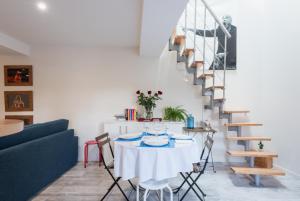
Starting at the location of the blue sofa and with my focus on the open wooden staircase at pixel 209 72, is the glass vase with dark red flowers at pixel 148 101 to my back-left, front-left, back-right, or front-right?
front-left

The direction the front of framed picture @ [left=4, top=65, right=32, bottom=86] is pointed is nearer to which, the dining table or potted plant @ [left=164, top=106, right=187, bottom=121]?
the dining table

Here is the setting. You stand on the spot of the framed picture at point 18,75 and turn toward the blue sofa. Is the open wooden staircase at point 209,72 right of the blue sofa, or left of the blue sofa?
left

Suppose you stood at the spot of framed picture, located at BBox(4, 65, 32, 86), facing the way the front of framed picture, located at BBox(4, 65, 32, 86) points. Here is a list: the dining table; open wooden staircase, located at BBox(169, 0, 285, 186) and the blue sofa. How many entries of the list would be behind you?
0

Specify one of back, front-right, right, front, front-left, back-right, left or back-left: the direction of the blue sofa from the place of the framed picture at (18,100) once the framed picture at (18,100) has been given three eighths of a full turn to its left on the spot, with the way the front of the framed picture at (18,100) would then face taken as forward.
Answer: back-right

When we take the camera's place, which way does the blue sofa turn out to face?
facing away from the viewer and to the left of the viewer

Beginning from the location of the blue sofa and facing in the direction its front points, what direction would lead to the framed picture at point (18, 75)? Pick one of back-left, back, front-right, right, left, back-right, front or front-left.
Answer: front-right

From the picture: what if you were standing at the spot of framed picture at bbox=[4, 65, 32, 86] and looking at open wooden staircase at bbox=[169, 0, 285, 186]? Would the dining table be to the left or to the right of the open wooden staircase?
right

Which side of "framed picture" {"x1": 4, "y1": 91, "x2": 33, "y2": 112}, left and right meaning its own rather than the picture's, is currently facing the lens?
front

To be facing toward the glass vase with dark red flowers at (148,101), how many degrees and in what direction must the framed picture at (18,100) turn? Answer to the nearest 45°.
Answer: approximately 45° to its left

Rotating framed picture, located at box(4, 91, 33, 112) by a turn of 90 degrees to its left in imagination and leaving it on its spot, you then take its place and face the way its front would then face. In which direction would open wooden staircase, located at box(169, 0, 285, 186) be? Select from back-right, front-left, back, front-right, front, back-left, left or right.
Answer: front-right

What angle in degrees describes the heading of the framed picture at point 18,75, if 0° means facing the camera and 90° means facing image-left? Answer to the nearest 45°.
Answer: approximately 0°

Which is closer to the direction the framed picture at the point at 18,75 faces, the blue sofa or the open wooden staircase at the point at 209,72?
the blue sofa
